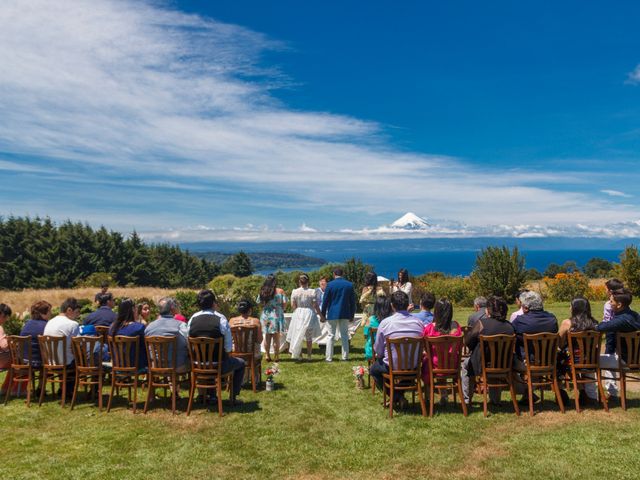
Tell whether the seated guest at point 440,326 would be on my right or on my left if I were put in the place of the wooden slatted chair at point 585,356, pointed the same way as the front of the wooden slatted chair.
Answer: on my left

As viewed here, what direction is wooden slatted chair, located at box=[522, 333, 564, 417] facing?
away from the camera

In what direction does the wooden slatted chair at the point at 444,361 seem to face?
away from the camera

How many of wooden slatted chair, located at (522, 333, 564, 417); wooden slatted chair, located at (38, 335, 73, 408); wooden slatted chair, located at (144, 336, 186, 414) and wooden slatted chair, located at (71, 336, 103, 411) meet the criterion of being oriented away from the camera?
4

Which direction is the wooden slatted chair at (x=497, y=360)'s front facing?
away from the camera

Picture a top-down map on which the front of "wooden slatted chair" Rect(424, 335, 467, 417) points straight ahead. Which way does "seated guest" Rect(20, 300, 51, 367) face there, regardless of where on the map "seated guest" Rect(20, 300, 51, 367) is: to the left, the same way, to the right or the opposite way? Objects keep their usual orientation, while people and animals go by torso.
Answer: the same way

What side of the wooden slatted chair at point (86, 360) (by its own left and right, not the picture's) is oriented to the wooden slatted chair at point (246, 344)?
right

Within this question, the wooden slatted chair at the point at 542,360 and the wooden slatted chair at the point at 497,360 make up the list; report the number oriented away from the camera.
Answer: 2

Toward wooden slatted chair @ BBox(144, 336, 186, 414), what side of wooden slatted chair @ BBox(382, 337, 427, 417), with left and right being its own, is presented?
left

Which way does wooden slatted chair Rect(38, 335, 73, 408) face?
away from the camera

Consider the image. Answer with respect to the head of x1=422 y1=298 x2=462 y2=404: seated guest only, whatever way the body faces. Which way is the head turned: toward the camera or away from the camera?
away from the camera

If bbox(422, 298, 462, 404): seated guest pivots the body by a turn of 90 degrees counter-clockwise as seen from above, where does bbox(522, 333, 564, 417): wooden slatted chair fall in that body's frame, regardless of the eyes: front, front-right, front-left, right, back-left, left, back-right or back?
back

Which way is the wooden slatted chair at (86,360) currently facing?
away from the camera

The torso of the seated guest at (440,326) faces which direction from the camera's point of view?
away from the camera

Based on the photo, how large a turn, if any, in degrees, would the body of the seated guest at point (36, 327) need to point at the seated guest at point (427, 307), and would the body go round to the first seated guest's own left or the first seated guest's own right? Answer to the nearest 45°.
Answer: approximately 90° to the first seated guest's own right

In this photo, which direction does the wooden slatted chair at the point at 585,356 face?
away from the camera

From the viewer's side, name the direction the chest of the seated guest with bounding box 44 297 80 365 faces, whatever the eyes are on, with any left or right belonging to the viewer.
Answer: facing away from the viewer and to the right of the viewer
